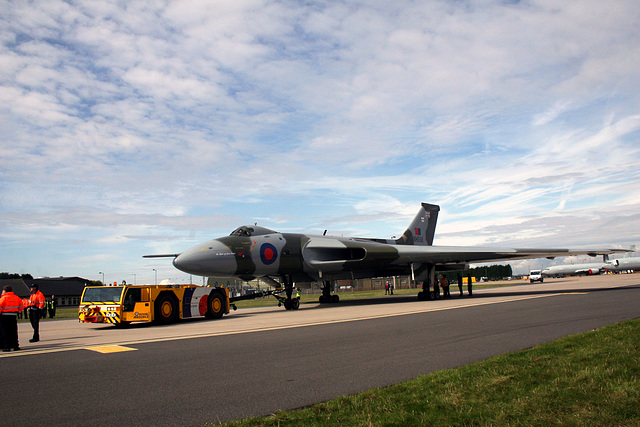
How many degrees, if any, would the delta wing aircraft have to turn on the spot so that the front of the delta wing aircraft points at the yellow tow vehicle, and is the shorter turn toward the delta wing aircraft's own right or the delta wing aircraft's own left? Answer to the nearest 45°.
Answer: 0° — it already faces it

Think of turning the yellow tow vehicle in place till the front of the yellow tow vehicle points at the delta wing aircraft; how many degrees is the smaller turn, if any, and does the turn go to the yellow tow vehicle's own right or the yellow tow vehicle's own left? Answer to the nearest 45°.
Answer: approximately 180°

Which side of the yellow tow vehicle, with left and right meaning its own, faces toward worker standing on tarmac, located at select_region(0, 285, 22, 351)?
front

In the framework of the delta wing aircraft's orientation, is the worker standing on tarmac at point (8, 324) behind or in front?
in front

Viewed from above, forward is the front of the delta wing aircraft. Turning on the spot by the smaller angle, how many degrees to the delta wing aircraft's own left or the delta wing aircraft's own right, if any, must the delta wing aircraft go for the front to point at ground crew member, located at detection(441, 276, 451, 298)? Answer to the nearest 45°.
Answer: approximately 180°

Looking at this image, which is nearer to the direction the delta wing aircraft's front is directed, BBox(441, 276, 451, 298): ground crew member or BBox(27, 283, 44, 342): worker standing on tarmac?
the worker standing on tarmac

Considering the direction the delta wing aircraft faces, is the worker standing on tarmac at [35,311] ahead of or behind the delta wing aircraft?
ahead

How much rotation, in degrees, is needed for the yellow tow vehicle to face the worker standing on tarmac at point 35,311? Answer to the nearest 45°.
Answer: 0° — it already faces them

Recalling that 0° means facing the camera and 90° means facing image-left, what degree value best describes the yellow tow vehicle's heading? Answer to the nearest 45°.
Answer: approximately 45°

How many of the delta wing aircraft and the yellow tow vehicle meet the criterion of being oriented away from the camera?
0
